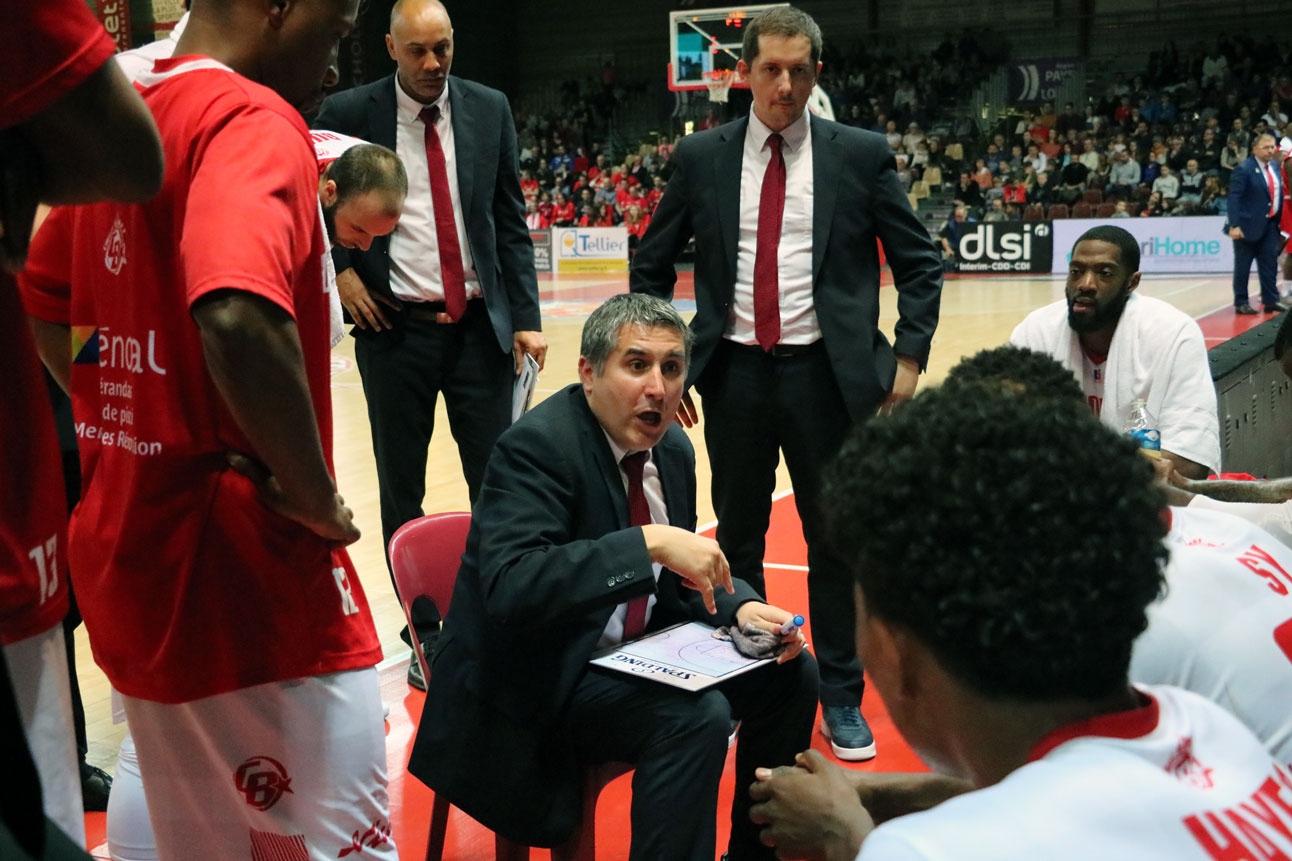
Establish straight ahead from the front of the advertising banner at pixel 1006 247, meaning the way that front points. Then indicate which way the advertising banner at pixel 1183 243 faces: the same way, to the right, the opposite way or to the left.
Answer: the same way

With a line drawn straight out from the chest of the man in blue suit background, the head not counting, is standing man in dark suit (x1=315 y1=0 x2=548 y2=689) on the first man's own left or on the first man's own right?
on the first man's own right

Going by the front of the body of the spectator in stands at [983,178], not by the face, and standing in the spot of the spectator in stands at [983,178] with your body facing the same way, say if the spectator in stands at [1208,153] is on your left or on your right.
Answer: on your left

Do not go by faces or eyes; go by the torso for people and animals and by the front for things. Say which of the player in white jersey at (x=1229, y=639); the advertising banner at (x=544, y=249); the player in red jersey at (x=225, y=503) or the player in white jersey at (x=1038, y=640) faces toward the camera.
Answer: the advertising banner

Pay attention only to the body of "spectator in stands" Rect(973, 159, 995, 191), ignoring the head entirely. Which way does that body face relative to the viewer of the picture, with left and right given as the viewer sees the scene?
facing the viewer

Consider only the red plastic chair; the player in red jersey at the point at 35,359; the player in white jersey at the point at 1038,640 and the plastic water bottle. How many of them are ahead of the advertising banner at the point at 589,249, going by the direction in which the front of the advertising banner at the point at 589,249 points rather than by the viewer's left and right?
4

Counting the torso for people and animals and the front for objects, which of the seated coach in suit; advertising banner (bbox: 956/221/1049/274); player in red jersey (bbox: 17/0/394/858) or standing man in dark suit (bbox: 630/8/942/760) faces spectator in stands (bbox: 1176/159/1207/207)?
the player in red jersey

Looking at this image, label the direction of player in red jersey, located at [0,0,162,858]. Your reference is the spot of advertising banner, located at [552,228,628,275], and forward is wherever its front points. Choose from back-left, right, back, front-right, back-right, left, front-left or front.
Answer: front

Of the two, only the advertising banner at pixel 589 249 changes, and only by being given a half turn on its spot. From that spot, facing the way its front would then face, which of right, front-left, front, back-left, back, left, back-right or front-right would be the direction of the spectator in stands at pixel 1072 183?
right

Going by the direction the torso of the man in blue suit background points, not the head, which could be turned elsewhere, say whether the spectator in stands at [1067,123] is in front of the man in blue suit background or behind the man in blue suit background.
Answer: behind

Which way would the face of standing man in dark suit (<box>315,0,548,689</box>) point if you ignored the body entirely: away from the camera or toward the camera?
toward the camera

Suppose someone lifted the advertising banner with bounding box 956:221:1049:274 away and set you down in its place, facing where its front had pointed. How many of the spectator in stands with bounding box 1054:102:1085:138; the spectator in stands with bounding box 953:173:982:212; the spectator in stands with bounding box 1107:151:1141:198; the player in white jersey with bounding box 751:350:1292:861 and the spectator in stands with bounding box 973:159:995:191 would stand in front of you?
1

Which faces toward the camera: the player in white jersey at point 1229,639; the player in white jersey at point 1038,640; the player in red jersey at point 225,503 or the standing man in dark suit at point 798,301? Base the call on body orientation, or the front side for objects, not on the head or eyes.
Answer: the standing man in dark suit

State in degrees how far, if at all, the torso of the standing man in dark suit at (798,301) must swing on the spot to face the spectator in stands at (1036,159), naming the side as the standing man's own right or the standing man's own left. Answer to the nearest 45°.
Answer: approximately 180°

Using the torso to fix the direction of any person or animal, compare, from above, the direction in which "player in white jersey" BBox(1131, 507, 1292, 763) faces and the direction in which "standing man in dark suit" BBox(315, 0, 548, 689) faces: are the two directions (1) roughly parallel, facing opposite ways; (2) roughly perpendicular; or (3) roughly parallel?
roughly parallel, facing opposite ways

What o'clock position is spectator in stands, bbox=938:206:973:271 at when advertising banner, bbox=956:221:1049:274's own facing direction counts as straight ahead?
The spectator in stands is roughly at 4 o'clock from the advertising banner.

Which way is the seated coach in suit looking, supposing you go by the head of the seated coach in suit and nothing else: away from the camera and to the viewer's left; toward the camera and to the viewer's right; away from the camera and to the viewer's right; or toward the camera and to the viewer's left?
toward the camera and to the viewer's right

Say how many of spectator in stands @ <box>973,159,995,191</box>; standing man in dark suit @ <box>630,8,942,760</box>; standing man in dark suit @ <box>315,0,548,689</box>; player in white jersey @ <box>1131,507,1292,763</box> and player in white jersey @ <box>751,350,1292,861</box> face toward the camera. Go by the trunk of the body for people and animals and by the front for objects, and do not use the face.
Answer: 3
